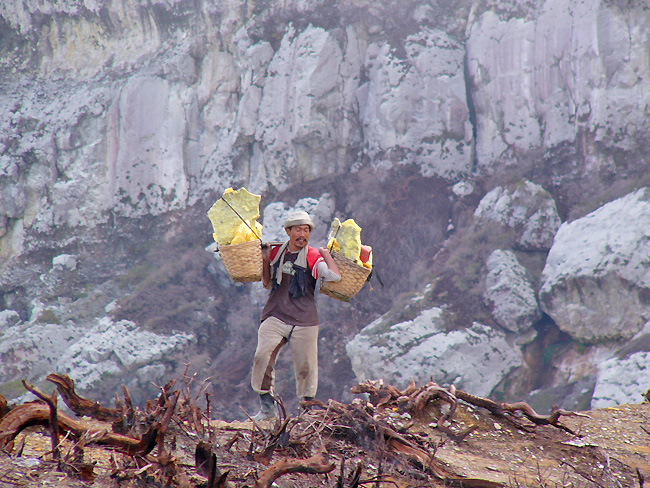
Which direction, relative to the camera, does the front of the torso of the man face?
toward the camera

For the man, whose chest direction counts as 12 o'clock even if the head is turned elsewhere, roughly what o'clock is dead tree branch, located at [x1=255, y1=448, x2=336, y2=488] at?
The dead tree branch is roughly at 12 o'clock from the man.

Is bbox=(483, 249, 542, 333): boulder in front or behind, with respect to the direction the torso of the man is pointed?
behind

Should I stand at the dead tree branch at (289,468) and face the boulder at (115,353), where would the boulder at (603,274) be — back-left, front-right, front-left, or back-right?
front-right

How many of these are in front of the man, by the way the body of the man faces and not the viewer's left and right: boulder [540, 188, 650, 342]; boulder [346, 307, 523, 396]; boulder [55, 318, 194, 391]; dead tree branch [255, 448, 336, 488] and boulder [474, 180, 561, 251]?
1

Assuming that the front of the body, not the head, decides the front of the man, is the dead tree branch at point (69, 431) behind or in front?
in front

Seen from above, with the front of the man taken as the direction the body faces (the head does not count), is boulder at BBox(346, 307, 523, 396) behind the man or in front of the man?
behind

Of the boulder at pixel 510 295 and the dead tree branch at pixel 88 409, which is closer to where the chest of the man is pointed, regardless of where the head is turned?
the dead tree branch

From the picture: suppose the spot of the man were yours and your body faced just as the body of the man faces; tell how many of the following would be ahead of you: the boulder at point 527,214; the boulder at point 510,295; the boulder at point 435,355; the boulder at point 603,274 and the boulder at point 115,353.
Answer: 0

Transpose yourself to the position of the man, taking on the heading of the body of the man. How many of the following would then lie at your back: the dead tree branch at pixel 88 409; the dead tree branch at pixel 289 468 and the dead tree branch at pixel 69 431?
0

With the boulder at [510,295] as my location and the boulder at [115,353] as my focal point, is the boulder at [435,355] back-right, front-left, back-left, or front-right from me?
front-left

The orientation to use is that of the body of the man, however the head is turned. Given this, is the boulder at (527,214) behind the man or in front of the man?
behind

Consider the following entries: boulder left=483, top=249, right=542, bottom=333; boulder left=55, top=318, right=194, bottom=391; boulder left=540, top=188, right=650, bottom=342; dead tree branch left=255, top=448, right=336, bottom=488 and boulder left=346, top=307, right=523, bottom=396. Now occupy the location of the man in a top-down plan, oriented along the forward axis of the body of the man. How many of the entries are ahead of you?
1

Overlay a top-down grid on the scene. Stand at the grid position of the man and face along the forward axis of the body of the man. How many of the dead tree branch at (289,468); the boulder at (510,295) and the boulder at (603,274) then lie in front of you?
1

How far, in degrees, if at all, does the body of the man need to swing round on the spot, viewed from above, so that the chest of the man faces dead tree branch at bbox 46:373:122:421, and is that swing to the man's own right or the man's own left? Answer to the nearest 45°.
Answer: approximately 45° to the man's own right

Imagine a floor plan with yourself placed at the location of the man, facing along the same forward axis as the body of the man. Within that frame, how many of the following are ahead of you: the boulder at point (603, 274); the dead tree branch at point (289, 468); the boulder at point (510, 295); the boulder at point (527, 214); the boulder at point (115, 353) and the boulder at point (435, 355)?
1
